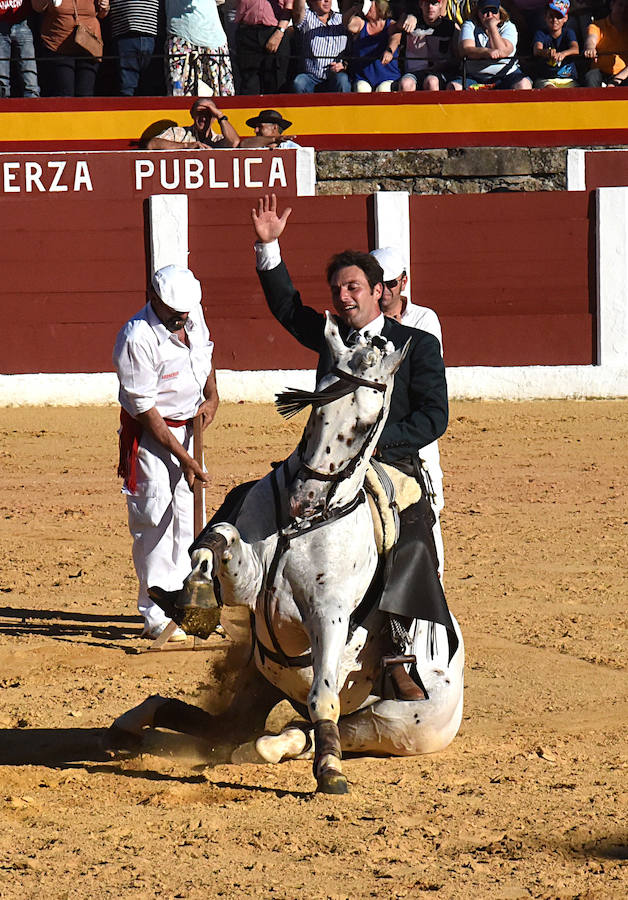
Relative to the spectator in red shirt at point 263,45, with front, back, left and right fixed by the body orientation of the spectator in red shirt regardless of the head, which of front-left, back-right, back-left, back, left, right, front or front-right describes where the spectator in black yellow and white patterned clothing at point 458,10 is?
left

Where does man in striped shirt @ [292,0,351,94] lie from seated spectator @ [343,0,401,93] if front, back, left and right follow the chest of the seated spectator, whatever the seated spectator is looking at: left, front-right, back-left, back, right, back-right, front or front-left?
right

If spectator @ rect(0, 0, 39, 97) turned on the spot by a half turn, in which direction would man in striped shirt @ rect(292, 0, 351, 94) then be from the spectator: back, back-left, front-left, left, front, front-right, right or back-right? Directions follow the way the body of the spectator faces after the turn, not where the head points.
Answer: right

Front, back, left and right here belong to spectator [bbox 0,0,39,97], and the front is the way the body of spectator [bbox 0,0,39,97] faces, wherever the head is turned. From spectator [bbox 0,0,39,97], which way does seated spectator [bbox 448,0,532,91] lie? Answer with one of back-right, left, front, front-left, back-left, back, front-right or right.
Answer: left

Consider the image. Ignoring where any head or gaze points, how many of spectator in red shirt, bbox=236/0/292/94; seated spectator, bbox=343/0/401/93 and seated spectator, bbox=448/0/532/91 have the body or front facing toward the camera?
3

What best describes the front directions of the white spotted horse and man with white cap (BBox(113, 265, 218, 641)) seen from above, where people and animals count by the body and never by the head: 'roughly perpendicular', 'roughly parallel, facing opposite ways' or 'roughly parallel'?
roughly perpendicular

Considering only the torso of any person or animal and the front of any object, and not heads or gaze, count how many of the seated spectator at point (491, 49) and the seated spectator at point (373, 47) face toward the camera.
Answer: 2

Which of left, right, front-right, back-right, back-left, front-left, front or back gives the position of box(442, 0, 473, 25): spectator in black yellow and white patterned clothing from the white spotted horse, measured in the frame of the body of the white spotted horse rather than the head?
back-right

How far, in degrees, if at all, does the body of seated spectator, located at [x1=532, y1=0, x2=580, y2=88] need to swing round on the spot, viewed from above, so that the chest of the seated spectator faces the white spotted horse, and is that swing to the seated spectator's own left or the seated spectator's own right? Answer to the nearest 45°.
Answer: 0° — they already face it

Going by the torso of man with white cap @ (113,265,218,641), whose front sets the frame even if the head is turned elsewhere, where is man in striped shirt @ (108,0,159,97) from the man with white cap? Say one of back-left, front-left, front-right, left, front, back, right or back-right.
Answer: back-left

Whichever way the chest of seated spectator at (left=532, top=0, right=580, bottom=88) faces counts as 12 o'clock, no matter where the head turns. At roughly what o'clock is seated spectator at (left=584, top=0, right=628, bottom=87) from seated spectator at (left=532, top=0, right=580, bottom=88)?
seated spectator at (left=584, top=0, right=628, bottom=87) is roughly at 8 o'clock from seated spectator at (left=532, top=0, right=580, bottom=88).

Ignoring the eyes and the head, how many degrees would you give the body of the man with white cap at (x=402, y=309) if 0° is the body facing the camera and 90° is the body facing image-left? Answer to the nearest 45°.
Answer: approximately 45°

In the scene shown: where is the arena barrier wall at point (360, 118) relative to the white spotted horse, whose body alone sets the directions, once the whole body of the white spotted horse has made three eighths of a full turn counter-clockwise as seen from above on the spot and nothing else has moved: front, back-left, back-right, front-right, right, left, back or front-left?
left

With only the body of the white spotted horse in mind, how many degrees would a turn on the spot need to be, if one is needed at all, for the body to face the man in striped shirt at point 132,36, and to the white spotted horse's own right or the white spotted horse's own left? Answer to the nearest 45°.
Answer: approximately 135° to the white spotted horse's own right
